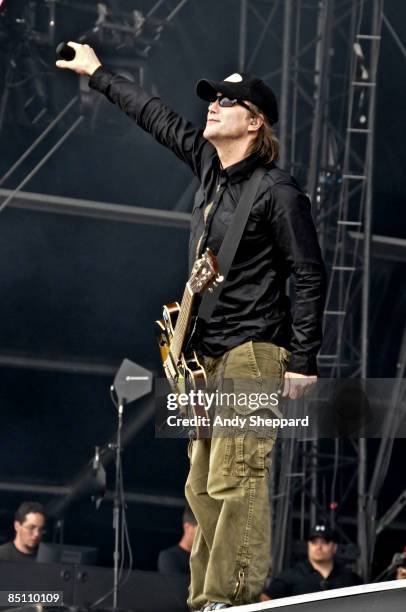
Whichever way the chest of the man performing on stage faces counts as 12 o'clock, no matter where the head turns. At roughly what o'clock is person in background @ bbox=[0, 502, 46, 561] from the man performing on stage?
The person in background is roughly at 4 o'clock from the man performing on stage.

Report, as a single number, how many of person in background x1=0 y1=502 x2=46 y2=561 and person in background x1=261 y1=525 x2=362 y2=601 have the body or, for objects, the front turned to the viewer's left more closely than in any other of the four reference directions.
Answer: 0

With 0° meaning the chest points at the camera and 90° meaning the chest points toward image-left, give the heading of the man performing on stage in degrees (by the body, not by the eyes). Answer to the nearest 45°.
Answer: approximately 45°

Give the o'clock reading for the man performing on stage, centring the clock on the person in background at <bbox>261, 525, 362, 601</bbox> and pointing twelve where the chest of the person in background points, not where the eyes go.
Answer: The man performing on stage is roughly at 12 o'clock from the person in background.

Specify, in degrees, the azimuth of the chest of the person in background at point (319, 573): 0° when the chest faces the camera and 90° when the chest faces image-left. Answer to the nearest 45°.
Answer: approximately 0°

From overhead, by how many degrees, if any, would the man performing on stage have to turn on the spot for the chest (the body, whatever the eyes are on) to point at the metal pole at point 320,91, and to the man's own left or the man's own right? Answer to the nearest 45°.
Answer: approximately 135° to the man's own right

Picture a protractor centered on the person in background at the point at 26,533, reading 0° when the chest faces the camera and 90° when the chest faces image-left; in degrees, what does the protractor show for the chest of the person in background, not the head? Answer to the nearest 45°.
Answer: approximately 315°

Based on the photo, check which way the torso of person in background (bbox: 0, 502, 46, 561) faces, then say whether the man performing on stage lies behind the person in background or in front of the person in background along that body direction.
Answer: in front
